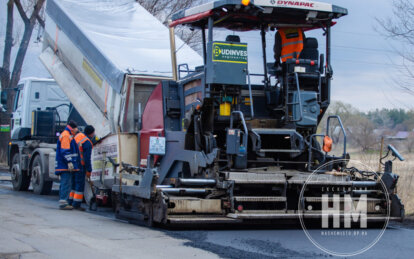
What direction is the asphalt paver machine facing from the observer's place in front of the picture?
facing away from the viewer and to the left of the viewer

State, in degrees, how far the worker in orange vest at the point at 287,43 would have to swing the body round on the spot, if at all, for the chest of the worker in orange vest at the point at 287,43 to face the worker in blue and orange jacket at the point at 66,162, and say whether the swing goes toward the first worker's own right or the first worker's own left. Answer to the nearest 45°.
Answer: approximately 45° to the first worker's own left

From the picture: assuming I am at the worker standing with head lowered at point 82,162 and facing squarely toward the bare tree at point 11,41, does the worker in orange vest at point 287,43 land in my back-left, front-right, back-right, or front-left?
back-right

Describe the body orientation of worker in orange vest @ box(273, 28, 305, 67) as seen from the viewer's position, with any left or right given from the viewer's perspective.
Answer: facing away from the viewer and to the left of the viewer
